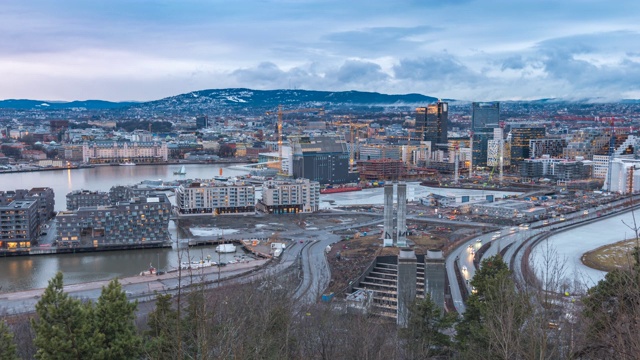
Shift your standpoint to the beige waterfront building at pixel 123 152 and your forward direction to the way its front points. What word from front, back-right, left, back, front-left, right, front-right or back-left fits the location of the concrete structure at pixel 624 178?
front-left

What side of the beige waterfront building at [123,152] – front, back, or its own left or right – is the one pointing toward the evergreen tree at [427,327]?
front

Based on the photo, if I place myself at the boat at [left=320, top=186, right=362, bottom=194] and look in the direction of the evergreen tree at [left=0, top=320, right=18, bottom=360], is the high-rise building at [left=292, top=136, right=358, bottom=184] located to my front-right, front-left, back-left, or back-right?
back-right

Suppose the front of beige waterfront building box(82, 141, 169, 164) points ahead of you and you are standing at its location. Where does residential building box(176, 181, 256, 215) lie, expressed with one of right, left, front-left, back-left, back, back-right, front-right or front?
front

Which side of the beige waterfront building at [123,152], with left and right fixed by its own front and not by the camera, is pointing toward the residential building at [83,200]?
front

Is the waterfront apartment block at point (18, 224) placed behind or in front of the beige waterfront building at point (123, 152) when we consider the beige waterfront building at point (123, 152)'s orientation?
in front

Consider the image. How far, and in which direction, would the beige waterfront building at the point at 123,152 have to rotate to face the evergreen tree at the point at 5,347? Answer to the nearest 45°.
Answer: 0° — it already faces it

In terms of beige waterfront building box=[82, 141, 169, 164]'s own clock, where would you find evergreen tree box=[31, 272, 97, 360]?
The evergreen tree is roughly at 12 o'clock from the beige waterfront building.

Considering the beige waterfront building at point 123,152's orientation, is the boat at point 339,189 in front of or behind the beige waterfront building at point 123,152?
in front

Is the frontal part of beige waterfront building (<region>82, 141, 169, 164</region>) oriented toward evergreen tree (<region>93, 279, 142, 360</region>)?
yes

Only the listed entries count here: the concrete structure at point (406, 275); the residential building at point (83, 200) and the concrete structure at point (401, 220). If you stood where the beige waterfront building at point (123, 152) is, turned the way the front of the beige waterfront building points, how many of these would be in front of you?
3

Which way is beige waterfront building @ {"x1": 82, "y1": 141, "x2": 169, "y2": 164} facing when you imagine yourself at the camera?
facing the viewer

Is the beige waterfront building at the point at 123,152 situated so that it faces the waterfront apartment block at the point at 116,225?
yes

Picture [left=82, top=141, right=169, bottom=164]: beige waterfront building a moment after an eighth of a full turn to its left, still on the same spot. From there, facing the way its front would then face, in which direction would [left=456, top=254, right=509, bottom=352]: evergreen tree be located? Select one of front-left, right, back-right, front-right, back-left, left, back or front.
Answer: front-right
